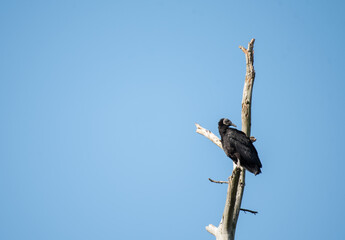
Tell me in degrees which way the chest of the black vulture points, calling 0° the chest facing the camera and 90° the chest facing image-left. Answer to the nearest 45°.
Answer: approximately 90°
